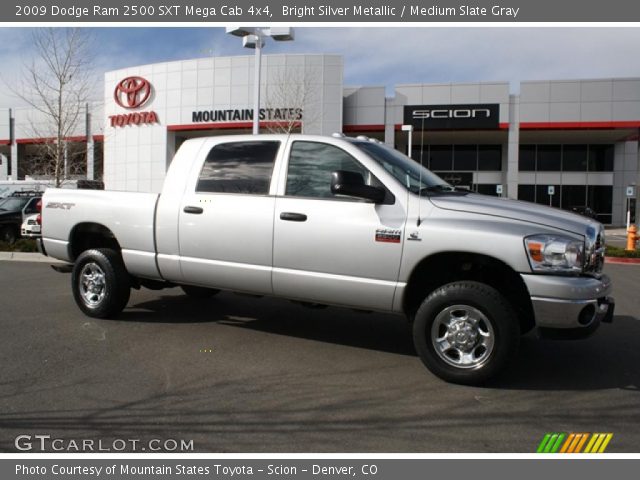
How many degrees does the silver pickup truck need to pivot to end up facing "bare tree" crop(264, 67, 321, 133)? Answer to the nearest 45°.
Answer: approximately 135° to its left

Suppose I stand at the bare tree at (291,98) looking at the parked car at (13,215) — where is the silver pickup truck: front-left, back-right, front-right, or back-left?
front-left

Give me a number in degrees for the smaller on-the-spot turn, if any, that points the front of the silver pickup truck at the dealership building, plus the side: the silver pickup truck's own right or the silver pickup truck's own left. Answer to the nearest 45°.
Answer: approximately 135° to the silver pickup truck's own left

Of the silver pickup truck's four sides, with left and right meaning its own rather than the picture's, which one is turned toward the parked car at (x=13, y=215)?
back

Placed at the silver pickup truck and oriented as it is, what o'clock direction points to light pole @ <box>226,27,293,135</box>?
The light pole is roughly at 7 o'clock from the silver pickup truck.
